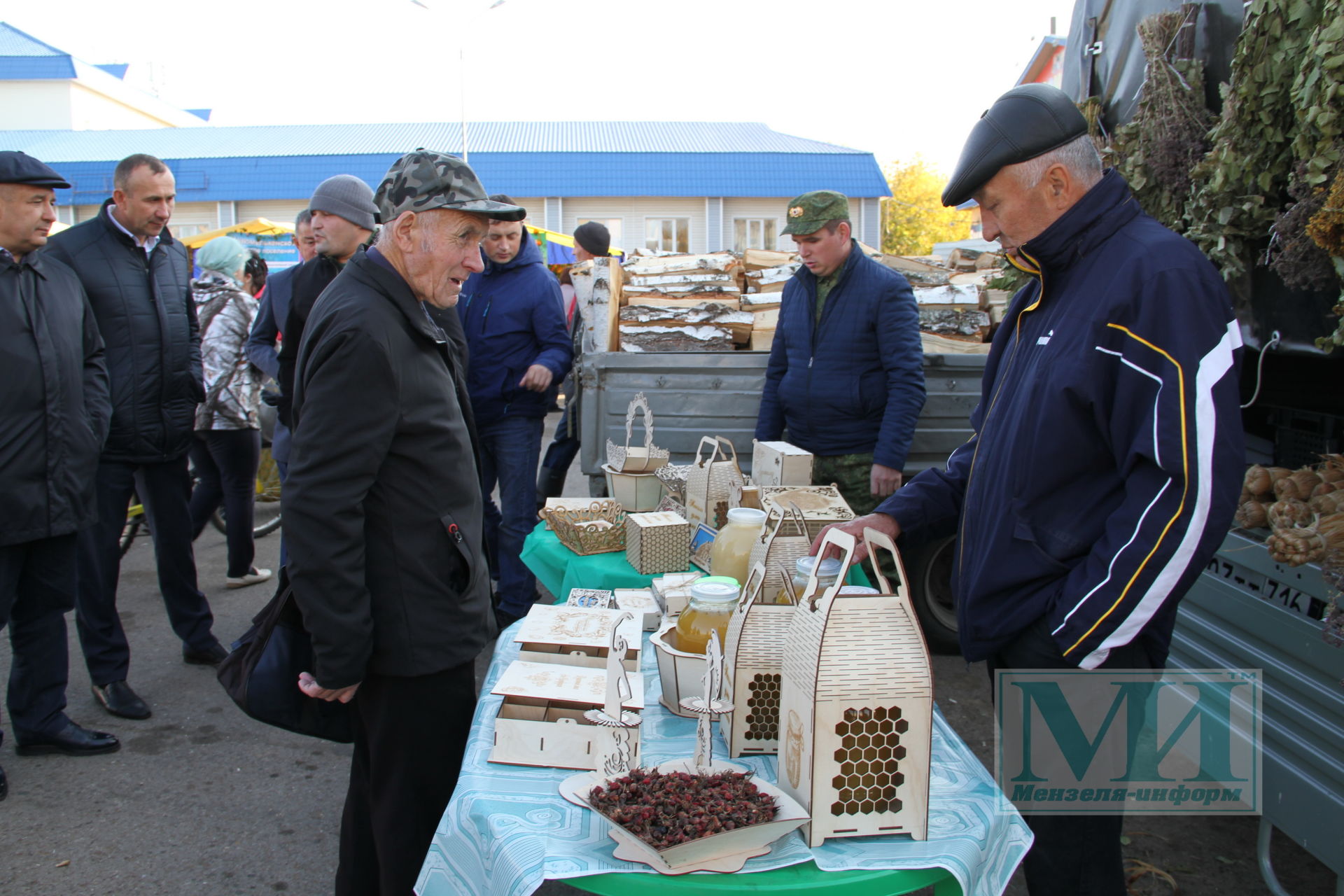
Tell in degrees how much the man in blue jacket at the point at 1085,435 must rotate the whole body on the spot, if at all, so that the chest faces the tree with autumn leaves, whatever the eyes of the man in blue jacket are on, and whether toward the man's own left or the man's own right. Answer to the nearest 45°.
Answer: approximately 90° to the man's own right

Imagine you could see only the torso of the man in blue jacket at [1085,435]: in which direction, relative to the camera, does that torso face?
to the viewer's left

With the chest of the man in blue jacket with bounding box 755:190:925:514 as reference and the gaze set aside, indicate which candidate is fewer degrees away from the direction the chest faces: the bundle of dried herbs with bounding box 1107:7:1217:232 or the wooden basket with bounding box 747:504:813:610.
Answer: the wooden basket

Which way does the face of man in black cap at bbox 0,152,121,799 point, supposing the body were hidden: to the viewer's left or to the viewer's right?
to the viewer's right

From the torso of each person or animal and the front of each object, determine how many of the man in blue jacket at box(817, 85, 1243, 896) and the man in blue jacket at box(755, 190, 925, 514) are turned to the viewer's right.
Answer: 0

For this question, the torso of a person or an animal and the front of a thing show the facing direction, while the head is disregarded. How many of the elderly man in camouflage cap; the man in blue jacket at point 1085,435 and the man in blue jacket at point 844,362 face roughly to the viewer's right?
1

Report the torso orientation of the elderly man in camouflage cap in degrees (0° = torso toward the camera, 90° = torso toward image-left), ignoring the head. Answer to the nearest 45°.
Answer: approximately 270°

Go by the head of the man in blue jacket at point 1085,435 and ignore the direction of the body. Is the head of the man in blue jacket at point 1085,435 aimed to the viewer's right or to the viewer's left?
to the viewer's left

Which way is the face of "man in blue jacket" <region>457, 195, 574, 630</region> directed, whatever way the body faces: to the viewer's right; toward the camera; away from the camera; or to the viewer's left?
toward the camera

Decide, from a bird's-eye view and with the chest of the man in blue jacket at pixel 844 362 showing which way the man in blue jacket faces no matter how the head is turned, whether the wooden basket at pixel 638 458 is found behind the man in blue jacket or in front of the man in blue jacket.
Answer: in front

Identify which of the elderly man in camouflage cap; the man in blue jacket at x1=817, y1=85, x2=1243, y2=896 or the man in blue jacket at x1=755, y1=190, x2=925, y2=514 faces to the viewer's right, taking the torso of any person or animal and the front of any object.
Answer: the elderly man in camouflage cap

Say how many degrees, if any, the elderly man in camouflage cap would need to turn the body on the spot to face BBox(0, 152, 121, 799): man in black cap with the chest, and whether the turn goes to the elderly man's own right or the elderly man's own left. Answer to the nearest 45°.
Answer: approximately 135° to the elderly man's own left

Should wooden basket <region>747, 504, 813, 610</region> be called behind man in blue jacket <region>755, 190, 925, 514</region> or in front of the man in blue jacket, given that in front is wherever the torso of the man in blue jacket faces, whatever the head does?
in front

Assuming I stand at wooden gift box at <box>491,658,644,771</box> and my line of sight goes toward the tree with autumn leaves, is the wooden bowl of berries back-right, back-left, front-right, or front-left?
back-right
